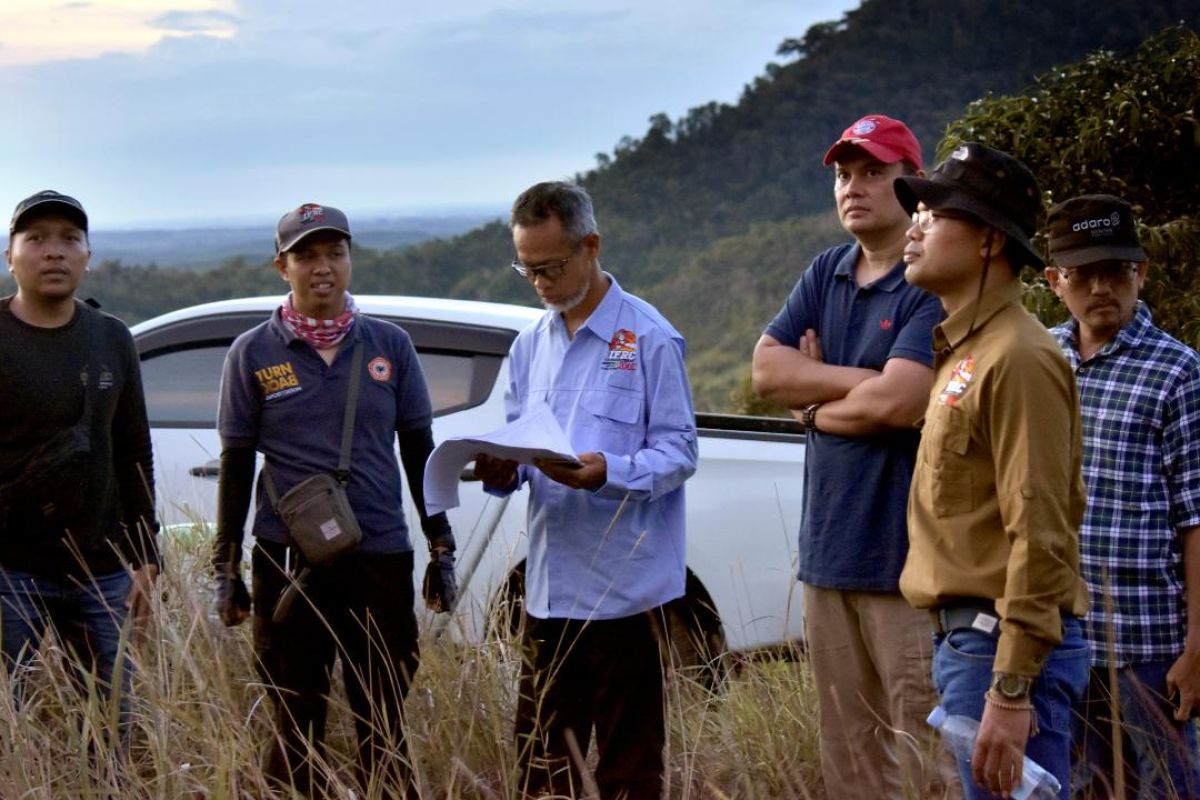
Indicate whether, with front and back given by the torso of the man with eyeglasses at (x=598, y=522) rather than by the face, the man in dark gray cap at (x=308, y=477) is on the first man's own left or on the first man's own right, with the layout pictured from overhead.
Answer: on the first man's own right

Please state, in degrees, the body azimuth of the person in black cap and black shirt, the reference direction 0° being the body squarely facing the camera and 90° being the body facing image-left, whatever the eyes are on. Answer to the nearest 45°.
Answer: approximately 0°

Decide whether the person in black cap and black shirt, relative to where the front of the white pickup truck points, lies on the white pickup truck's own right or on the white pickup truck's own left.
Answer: on the white pickup truck's own left

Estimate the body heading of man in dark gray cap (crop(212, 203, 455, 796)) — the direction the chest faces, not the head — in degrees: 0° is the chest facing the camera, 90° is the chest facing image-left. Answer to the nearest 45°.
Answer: approximately 0°

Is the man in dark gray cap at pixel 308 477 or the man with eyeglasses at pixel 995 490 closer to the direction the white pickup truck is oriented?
the man in dark gray cap

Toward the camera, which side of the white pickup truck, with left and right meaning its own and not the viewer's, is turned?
left

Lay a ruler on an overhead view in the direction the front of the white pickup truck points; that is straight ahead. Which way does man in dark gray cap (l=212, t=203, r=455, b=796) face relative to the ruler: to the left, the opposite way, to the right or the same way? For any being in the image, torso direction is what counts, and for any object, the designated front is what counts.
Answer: to the left

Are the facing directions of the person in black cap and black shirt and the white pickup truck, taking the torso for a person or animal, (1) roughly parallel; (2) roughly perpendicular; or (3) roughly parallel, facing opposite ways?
roughly perpendicular
